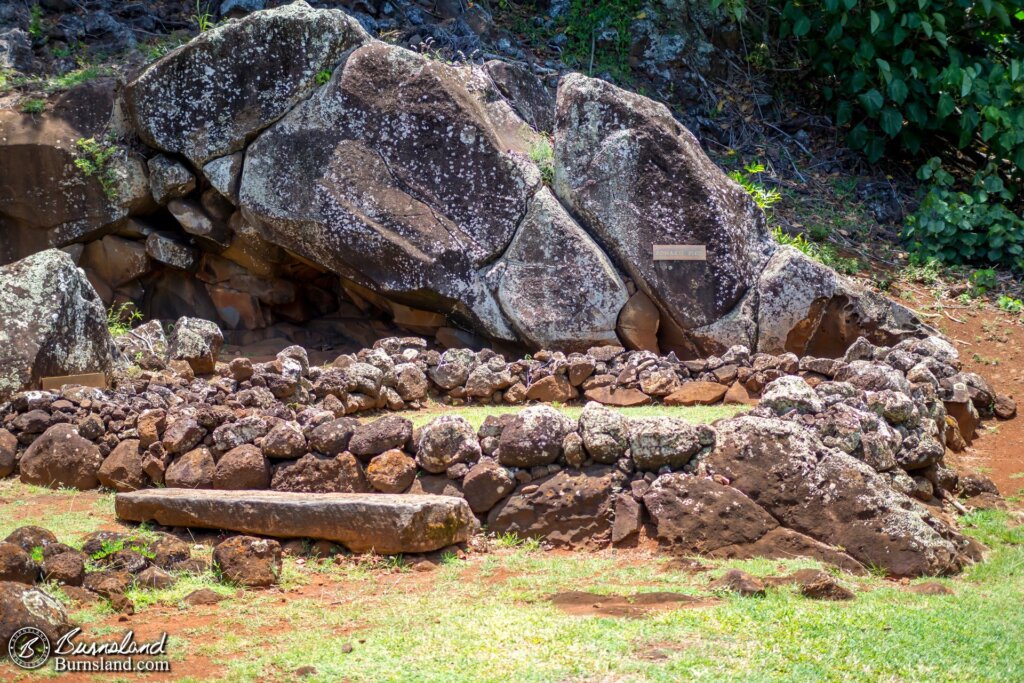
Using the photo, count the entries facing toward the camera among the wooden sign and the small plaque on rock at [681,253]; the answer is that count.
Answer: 2

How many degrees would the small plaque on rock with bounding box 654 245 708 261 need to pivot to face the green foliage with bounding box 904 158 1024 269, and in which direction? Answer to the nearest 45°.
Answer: approximately 135° to its left

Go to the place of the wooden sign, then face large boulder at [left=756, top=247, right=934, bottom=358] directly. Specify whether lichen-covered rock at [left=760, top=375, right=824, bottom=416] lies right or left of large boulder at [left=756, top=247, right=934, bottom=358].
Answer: right

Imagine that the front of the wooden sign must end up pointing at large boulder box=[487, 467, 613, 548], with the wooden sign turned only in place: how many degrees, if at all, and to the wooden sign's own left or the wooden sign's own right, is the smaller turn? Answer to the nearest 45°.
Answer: approximately 45° to the wooden sign's own left

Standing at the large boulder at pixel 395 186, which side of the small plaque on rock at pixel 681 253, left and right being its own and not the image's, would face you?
right

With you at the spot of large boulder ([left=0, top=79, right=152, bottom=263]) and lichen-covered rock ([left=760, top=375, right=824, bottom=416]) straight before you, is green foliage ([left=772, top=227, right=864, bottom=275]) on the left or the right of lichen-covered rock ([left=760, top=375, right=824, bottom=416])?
left

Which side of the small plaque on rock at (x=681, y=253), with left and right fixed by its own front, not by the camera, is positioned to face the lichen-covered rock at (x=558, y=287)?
right

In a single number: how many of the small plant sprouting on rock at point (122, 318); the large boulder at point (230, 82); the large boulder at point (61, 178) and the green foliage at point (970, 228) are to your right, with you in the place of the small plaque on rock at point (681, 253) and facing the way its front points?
3

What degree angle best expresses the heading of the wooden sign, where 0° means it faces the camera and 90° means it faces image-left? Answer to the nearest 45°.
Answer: approximately 0°

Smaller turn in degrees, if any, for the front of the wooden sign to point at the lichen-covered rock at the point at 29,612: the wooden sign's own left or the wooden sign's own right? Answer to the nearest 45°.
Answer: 0° — it already faces it

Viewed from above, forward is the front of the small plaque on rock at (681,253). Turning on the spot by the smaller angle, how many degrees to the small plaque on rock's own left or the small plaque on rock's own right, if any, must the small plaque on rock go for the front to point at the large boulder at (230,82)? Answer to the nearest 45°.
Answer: approximately 90° to the small plaque on rock's own right

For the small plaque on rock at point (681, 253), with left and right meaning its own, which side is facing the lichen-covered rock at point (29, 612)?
front

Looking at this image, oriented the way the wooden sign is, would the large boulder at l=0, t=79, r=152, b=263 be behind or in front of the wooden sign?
behind
